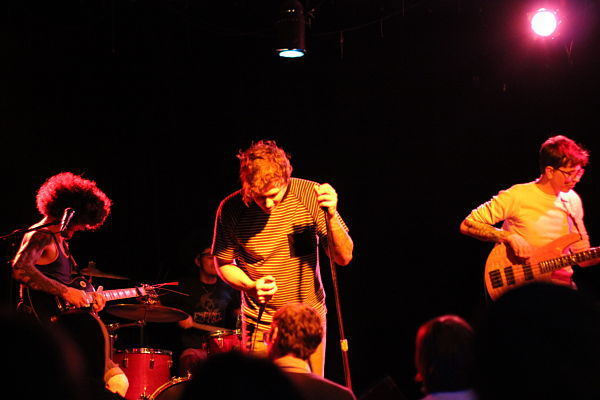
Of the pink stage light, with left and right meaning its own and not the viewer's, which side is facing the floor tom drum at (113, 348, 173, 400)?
right

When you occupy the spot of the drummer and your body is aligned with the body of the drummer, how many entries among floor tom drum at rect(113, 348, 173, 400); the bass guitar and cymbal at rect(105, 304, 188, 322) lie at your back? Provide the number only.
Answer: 0

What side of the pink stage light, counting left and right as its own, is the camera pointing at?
front

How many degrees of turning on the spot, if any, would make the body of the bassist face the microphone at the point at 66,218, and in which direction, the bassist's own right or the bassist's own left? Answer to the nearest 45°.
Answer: approximately 90° to the bassist's own right

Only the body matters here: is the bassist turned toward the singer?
no

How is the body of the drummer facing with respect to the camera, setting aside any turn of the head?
toward the camera

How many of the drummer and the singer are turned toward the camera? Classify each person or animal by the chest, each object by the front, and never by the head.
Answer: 2

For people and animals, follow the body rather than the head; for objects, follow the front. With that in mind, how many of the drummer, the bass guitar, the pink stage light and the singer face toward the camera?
4

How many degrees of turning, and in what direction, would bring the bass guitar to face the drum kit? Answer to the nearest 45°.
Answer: approximately 90° to its right

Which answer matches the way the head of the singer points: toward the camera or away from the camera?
toward the camera
